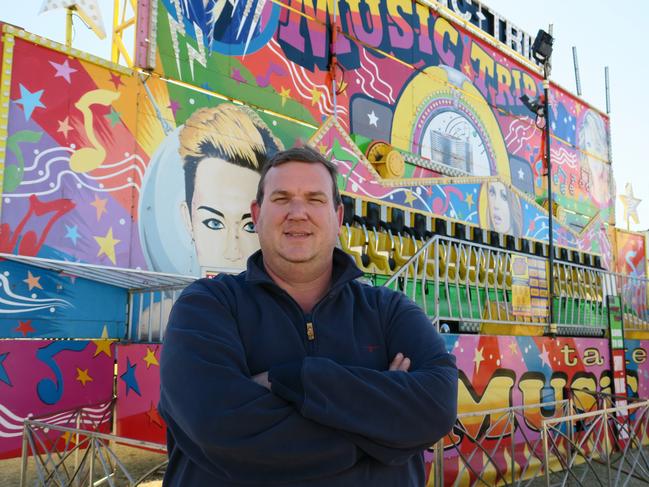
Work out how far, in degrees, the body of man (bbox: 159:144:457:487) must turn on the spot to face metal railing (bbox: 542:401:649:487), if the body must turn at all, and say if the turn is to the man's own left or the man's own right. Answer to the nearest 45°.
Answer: approximately 135° to the man's own left

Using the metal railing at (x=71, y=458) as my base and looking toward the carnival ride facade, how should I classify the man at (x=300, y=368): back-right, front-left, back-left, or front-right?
back-right

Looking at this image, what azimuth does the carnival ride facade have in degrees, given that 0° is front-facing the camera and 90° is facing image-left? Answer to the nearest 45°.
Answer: approximately 315°

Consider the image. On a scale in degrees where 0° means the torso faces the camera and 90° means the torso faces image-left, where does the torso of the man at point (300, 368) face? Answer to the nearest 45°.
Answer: approximately 0°
